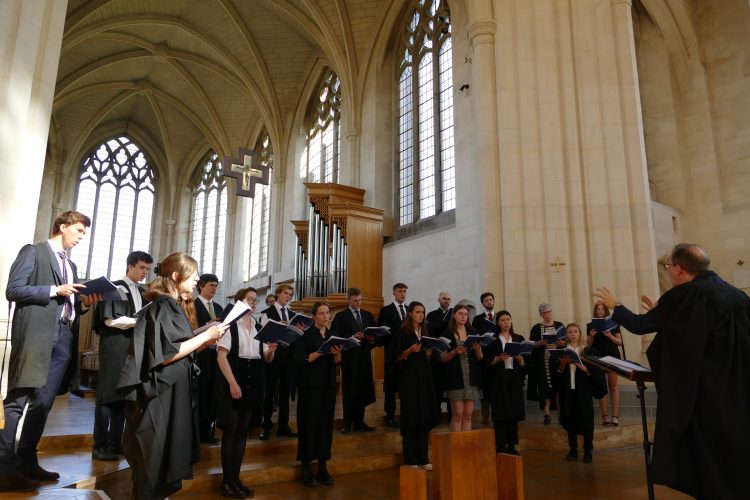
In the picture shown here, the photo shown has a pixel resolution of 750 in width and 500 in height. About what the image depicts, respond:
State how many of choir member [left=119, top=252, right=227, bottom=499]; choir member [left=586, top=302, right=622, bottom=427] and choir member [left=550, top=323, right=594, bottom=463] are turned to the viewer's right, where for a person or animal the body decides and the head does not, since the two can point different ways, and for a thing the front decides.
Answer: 1

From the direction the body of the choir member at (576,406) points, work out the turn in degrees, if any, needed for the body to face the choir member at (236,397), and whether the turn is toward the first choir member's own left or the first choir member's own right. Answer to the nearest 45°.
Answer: approximately 45° to the first choir member's own right

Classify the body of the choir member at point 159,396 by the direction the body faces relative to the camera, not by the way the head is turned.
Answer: to the viewer's right

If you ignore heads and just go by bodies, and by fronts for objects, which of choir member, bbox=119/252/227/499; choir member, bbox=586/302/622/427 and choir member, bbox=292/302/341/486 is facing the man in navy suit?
choir member, bbox=586/302/622/427

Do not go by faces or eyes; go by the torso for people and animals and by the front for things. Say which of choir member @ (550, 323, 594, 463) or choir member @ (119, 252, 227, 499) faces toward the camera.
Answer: choir member @ (550, 323, 594, 463)

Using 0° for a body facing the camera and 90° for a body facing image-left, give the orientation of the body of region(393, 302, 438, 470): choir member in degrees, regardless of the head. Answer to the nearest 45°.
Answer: approximately 315°

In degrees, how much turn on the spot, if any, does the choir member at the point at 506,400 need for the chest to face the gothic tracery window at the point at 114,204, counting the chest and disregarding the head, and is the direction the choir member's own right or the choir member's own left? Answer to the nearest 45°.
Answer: approximately 135° to the choir member's own right

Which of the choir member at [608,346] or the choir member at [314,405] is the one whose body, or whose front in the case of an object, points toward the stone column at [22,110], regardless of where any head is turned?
the choir member at [608,346]

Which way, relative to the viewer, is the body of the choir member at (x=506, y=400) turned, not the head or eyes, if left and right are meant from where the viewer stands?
facing the viewer

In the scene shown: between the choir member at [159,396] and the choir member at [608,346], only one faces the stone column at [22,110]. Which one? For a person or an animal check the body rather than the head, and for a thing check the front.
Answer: the choir member at [608,346]

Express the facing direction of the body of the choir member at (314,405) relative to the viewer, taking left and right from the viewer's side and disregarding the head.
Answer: facing the viewer and to the right of the viewer

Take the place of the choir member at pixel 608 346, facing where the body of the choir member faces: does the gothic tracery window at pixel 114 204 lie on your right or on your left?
on your right

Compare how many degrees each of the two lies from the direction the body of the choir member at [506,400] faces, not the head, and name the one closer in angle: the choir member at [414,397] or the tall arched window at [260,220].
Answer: the choir member

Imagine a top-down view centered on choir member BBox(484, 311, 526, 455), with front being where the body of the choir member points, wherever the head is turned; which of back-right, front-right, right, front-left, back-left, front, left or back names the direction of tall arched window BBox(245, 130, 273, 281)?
back-right

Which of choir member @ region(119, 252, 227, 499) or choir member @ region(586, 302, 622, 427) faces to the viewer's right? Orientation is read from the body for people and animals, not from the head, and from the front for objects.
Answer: choir member @ region(119, 252, 227, 499)

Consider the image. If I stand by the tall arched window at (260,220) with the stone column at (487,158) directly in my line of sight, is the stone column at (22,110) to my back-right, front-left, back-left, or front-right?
front-right

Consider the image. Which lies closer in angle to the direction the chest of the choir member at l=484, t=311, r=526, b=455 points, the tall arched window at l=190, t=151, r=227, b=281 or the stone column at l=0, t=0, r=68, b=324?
the stone column
